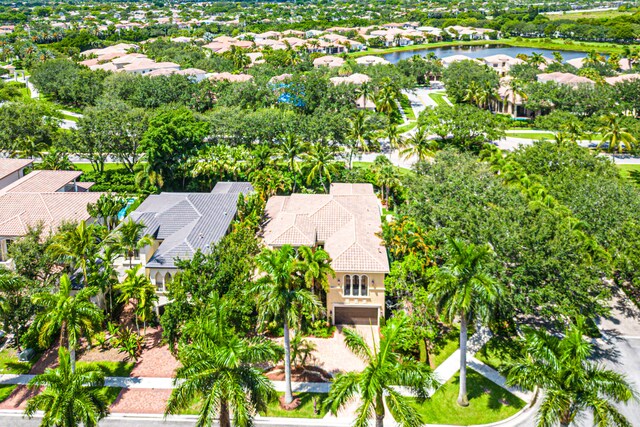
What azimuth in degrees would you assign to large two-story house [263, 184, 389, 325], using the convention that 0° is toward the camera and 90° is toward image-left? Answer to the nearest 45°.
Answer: approximately 0°

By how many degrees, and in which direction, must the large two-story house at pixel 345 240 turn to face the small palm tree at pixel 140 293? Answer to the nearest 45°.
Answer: approximately 45° to its right

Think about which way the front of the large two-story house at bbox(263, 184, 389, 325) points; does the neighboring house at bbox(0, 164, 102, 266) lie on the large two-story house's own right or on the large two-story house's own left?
on the large two-story house's own right

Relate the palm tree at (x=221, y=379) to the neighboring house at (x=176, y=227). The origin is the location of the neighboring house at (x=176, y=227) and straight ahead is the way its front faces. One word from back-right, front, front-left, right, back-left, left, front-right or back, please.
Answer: front

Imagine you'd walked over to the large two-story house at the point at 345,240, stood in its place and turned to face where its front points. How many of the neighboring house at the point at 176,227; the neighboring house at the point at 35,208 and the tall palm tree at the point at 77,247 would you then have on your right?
3

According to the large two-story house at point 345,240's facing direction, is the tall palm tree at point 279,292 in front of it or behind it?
in front

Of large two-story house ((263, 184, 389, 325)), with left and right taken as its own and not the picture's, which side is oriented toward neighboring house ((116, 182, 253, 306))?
right

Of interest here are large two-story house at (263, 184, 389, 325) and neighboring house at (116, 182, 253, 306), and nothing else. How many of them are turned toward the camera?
2

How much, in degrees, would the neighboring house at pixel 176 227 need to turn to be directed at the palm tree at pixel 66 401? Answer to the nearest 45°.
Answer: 0° — it already faces it

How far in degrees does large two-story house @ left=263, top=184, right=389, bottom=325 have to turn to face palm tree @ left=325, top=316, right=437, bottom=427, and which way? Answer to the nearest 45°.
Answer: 0° — it already faces it

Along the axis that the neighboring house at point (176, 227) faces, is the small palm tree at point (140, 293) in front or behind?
in front

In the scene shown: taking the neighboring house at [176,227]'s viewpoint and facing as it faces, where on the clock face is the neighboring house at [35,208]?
the neighboring house at [35,208] is roughly at 4 o'clock from the neighboring house at [176,227].

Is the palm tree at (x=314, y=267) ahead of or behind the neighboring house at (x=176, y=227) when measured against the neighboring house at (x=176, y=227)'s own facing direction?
ahead

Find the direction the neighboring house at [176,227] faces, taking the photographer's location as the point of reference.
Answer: facing the viewer

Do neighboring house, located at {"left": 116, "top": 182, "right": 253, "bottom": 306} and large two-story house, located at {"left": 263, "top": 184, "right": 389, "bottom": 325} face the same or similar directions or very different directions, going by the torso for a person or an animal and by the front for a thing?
same or similar directions
